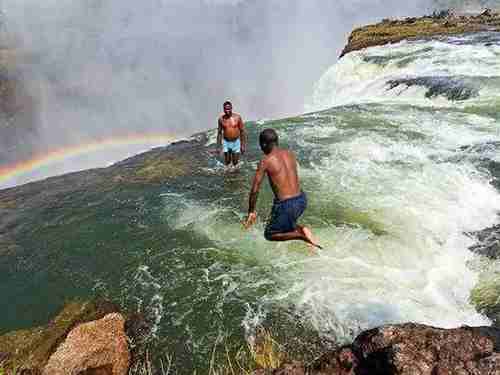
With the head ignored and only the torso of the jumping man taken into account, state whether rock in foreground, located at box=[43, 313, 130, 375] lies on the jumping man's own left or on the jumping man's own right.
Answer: on the jumping man's own left

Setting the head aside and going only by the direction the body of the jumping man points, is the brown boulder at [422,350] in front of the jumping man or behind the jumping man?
behind

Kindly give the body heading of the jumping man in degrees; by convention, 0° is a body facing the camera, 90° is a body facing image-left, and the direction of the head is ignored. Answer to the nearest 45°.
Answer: approximately 135°
